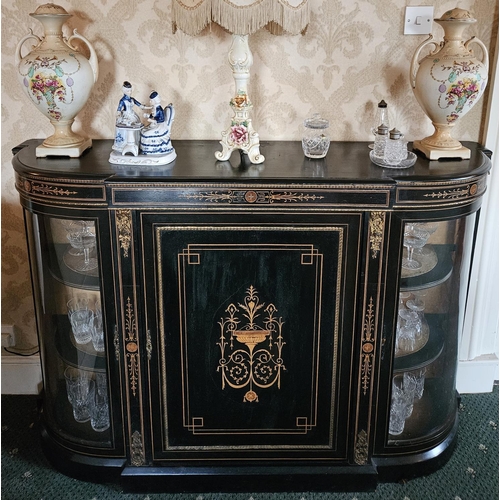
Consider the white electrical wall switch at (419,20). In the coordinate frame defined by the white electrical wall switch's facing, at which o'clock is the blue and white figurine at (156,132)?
The blue and white figurine is roughly at 2 o'clock from the white electrical wall switch.

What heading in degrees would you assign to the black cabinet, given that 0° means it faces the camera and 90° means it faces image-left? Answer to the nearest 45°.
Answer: approximately 0°

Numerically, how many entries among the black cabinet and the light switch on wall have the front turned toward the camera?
2

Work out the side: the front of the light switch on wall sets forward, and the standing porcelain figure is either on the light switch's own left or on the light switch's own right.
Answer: on the light switch's own right

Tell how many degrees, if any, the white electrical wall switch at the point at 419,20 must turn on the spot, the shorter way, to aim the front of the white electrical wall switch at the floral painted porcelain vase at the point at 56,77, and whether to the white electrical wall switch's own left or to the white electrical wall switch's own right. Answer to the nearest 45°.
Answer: approximately 45° to the white electrical wall switch's own right
